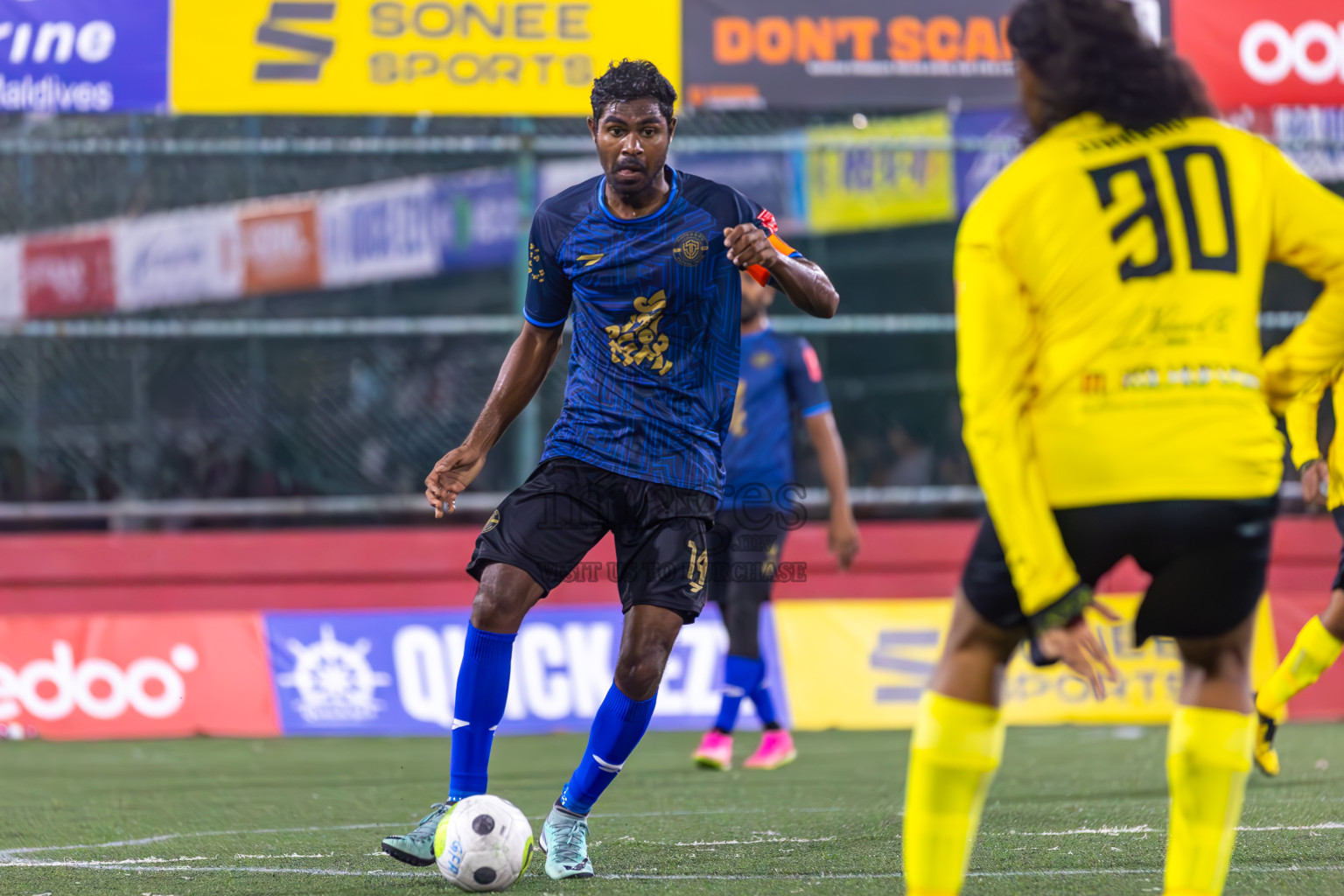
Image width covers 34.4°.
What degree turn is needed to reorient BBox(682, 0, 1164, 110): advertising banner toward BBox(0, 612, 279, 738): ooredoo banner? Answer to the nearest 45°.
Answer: approximately 90° to its right

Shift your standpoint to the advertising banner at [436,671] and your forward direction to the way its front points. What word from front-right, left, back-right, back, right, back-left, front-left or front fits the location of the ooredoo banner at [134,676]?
right

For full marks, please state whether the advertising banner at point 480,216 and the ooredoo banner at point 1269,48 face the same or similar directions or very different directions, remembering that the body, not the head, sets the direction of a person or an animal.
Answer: same or similar directions

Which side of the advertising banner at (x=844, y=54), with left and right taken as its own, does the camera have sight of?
front

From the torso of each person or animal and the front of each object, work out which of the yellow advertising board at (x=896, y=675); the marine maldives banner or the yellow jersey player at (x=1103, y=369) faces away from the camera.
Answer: the yellow jersey player

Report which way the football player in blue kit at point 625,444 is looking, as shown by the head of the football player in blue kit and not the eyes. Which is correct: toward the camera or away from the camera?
toward the camera

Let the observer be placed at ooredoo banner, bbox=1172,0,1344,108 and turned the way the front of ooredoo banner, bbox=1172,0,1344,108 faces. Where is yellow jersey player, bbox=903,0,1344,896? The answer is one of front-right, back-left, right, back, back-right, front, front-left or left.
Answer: front

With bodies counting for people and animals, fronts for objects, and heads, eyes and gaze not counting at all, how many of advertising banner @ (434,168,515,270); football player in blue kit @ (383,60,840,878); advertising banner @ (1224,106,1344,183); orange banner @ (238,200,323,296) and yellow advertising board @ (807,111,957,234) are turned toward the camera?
5

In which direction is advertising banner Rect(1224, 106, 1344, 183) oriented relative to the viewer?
toward the camera

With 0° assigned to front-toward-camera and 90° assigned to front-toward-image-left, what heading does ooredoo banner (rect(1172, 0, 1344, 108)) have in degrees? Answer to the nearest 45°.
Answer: approximately 0°

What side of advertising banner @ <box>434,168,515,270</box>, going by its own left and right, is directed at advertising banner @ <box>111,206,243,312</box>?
right

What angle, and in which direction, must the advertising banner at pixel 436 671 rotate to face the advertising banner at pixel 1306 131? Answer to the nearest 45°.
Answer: approximately 90° to its left

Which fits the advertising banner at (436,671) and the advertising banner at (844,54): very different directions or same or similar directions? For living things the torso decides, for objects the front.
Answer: same or similar directions

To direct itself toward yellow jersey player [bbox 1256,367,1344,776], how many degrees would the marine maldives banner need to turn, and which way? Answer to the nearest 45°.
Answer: approximately 45° to its left
